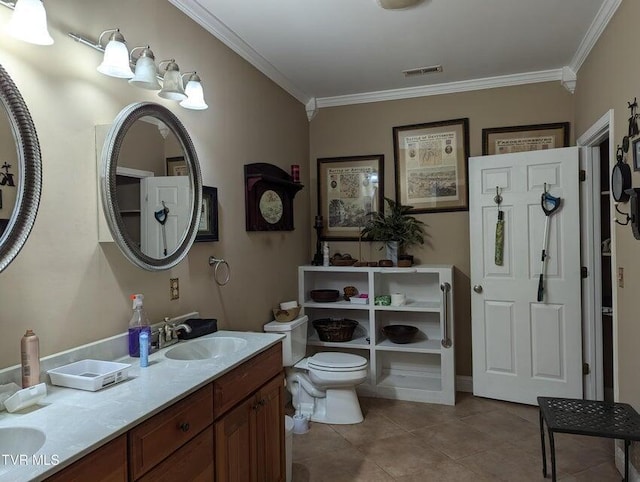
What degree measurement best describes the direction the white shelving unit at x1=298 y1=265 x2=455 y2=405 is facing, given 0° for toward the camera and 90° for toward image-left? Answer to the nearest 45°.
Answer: approximately 0°

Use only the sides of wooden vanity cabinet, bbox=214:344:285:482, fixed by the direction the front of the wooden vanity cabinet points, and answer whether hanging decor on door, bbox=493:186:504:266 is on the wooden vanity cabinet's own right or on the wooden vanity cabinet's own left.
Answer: on the wooden vanity cabinet's own left

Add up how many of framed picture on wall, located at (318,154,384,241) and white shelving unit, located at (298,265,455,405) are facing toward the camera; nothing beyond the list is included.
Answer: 2

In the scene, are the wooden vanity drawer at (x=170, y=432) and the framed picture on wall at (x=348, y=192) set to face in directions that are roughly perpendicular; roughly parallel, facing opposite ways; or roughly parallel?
roughly perpendicular

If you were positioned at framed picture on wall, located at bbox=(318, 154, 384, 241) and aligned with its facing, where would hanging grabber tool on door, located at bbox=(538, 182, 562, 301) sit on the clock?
The hanging grabber tool on door is roughly at 10 o'clock from the framed picture on wall.

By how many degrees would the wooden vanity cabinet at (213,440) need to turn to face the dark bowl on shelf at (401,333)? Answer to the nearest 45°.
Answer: approximately 90° to its left

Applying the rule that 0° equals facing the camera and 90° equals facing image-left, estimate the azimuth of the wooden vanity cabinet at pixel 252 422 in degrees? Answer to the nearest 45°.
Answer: approximately 315°

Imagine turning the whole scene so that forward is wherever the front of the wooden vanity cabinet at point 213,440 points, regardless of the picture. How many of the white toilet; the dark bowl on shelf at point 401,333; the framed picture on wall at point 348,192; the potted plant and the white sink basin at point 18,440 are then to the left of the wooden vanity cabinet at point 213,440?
4

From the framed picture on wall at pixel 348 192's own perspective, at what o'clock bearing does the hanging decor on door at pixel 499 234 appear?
The hanging decor on door is roughly at 10 o'clock from the framed picture on wall.

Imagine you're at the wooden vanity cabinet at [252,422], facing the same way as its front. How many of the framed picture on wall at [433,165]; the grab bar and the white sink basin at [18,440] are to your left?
2

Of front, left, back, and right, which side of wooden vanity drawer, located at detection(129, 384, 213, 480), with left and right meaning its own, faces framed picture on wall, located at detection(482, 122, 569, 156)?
left

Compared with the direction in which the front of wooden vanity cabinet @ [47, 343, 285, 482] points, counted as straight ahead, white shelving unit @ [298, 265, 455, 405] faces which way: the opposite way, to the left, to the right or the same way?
to the right

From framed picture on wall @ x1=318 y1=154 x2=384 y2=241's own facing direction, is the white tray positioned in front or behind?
in front
